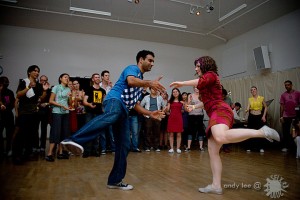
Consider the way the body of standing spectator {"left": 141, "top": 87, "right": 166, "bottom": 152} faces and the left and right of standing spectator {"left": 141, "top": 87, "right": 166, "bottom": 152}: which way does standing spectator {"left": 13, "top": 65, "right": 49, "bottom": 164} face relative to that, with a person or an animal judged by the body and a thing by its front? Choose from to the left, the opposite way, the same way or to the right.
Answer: to the left

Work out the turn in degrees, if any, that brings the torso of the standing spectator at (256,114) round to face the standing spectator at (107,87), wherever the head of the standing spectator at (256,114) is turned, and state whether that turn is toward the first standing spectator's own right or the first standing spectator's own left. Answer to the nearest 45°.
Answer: approximately 45° to the first standing spectator's own right

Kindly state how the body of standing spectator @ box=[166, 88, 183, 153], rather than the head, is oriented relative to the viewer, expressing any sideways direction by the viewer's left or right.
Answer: facing the viewer

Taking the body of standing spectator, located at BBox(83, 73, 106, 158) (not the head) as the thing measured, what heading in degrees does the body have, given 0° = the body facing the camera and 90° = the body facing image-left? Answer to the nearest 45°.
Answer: approximately 315°

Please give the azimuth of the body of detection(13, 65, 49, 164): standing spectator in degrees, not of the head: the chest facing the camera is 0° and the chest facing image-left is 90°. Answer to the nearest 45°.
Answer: approximately 315°

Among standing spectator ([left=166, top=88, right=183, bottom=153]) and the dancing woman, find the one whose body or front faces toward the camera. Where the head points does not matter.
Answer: the standing spectator

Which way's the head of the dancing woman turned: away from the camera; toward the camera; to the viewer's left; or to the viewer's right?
to the viewer's left

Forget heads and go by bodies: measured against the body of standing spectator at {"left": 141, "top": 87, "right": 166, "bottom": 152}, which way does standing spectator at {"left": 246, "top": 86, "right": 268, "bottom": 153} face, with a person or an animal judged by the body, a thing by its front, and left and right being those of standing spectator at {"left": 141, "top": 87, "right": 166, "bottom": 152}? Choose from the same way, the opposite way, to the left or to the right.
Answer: the same way

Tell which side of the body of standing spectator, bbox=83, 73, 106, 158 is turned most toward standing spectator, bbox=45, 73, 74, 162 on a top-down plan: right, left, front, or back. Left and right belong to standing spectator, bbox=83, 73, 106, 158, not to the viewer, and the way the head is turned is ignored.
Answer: right

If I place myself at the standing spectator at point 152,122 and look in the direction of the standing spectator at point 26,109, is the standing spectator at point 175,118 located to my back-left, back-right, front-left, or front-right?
back-left
